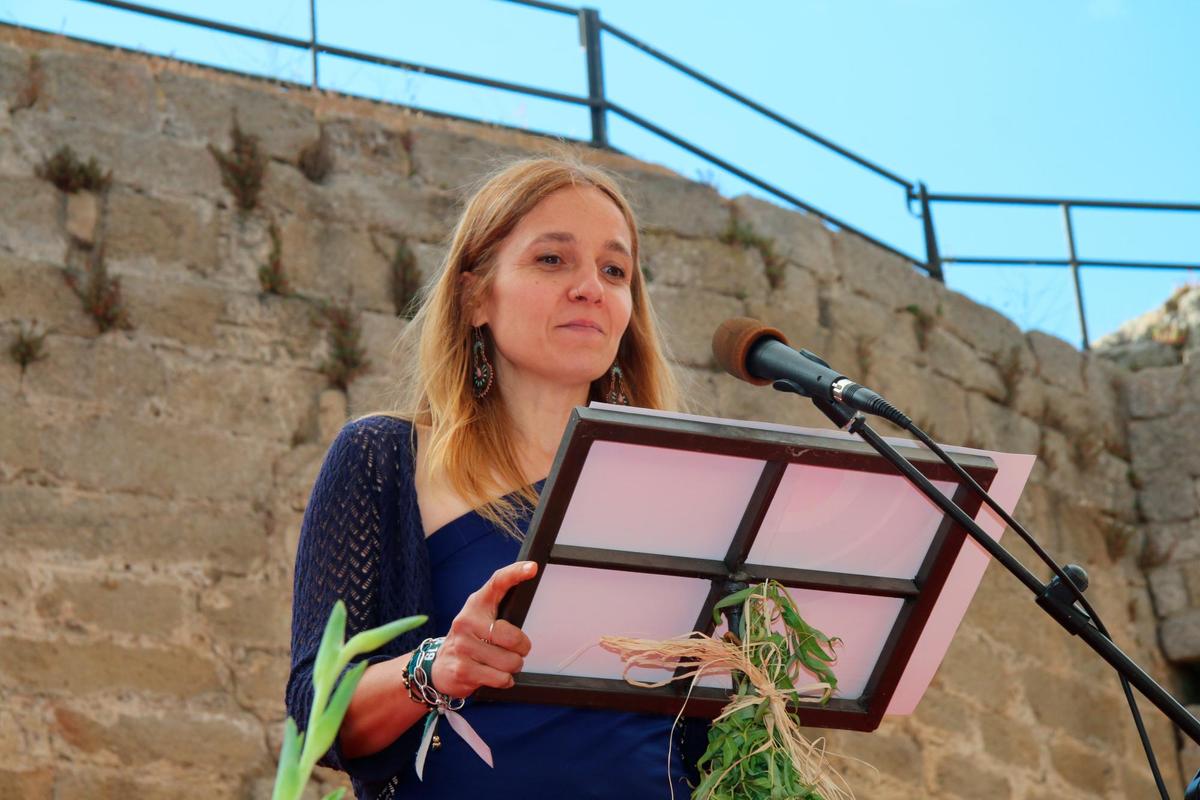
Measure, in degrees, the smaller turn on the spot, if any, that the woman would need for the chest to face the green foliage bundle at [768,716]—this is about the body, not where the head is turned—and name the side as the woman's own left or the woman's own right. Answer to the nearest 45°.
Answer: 0° — they already face it

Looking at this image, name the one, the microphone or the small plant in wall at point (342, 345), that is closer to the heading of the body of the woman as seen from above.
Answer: the microphone

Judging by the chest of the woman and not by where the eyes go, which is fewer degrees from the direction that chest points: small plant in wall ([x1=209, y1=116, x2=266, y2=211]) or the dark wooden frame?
the dark wooden frame

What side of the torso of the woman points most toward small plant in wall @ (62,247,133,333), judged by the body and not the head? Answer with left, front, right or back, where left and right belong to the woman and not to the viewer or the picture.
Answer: back

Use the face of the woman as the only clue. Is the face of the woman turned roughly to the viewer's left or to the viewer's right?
to the viewer's right

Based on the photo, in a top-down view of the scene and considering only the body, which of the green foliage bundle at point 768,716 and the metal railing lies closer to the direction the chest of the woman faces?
the green foliage bundle

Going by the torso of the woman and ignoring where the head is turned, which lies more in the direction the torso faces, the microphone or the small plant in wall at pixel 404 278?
the microphone

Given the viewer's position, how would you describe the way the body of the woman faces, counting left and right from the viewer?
facing the viewer and to the right of the viewer

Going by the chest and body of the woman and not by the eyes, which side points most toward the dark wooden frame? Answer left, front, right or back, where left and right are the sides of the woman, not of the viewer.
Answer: front
